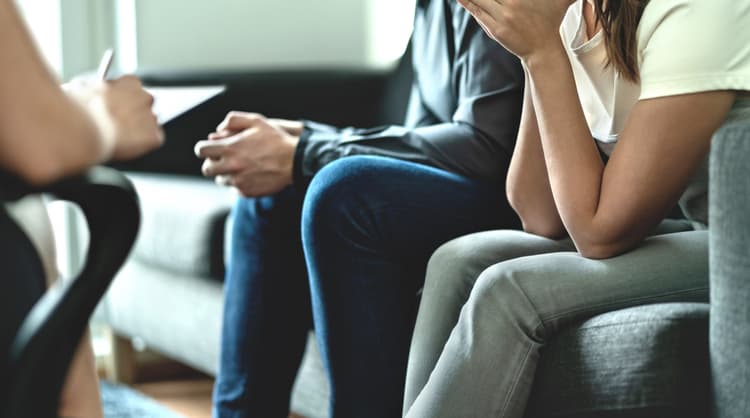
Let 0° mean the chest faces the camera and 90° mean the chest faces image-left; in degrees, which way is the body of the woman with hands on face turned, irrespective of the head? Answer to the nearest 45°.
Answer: approximately 45°

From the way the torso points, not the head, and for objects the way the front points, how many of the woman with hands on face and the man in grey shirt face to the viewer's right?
0

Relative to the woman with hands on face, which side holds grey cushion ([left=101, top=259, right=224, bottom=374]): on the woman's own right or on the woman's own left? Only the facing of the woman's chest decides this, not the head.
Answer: on the woman's own right

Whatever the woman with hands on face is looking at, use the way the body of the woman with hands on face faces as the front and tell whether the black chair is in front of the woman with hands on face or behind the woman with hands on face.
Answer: in front

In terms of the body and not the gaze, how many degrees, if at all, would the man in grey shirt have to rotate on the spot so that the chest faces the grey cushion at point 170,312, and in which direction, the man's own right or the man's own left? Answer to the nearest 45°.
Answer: approximately 90° to the man's own right

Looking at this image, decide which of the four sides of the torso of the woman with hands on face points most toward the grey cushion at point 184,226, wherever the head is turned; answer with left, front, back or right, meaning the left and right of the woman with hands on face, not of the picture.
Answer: right

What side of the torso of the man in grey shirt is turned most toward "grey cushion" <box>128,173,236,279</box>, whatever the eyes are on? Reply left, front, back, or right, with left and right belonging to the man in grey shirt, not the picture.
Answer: right

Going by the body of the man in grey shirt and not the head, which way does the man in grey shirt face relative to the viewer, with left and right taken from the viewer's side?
facing the viewer and to the left of the viewer
